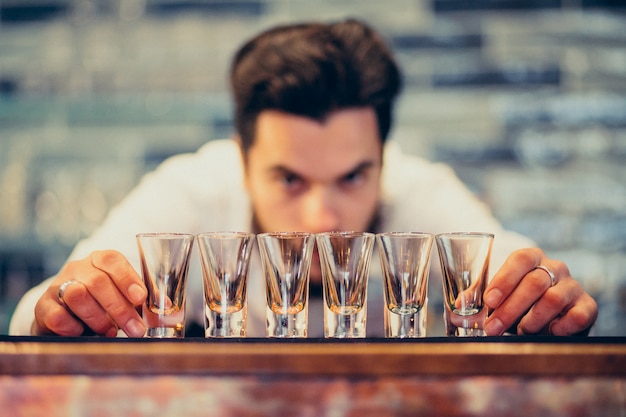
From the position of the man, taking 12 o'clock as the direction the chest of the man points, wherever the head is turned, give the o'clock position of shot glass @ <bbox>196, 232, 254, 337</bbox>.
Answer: The shot glass is roughly at 12 o'clock from the man.

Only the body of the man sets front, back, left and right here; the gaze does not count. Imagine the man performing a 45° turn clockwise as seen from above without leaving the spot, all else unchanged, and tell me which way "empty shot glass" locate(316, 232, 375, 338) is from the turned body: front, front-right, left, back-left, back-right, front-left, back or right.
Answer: front-left

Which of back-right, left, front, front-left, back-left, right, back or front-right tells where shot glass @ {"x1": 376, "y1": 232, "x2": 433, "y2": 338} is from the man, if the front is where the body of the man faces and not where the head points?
front

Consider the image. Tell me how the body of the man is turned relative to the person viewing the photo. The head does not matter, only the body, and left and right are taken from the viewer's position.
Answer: facing the viewer

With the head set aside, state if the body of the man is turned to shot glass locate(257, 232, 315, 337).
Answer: yes
